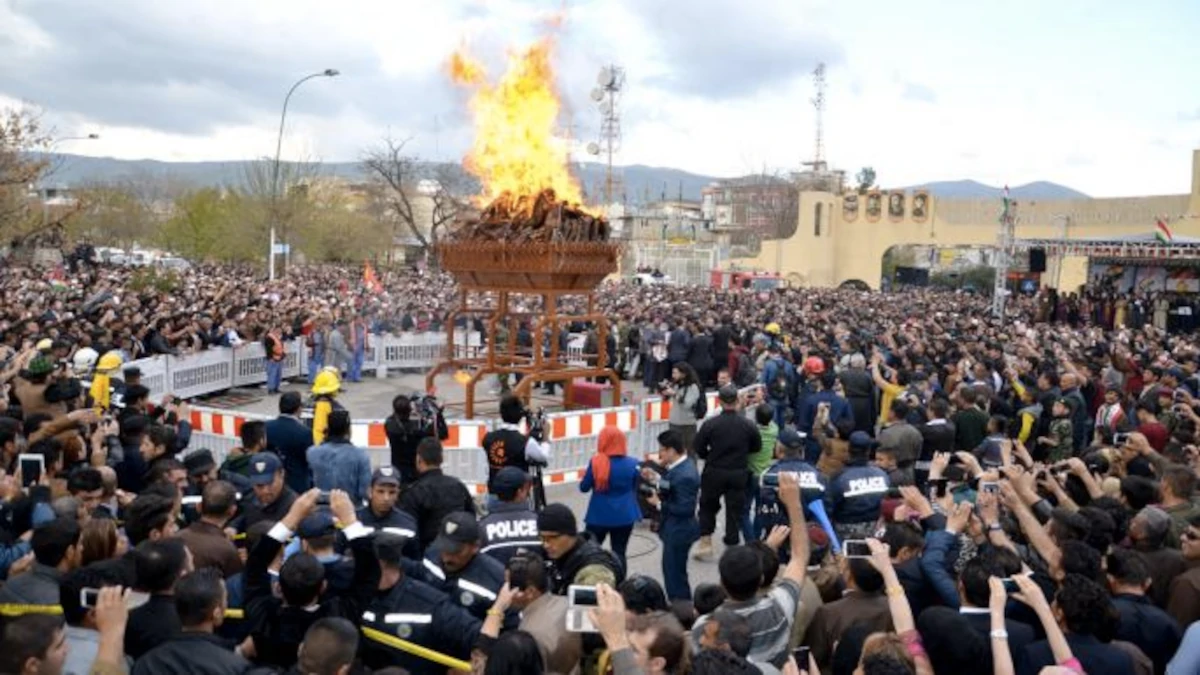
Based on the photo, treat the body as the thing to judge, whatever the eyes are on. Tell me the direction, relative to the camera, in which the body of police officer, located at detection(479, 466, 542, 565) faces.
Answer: away from the camera

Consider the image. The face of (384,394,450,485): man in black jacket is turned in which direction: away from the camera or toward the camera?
away from the camera

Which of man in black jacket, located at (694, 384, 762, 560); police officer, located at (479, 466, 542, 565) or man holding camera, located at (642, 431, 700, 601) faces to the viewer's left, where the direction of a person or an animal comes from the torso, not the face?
the man holding camera

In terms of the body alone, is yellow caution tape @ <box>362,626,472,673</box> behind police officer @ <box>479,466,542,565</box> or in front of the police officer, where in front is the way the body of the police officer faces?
behind

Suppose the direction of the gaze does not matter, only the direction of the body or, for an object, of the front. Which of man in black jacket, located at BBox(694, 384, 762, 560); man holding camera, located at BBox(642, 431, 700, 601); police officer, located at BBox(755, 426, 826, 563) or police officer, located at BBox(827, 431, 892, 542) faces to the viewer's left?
the man holding camera

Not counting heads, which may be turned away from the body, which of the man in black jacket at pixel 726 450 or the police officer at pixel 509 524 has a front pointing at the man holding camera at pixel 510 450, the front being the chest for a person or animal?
the police officer

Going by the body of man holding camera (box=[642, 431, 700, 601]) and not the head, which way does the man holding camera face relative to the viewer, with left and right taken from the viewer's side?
facing to the left of the viewer

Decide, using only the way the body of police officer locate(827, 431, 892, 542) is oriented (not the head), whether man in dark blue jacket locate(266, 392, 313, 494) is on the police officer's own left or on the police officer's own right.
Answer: on the police officer's own left

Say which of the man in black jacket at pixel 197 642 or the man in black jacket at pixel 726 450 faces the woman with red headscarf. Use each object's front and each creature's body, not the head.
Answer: the man in black jacket at pixel 197 642

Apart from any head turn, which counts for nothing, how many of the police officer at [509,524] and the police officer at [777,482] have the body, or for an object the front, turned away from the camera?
2

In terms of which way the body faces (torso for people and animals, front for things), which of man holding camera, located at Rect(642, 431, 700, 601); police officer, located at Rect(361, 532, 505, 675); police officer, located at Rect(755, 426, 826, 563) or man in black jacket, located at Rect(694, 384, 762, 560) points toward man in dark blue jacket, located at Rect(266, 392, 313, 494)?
the man holding camera

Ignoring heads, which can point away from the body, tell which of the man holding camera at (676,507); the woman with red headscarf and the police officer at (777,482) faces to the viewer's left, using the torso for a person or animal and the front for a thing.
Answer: the man holding camera

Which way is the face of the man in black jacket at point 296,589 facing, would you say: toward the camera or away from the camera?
away from the camera

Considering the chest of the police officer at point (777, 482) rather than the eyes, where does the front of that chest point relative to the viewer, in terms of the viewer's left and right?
facing away from the viewer

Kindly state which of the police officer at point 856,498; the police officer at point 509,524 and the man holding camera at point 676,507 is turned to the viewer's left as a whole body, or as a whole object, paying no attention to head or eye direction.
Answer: the man holding camera

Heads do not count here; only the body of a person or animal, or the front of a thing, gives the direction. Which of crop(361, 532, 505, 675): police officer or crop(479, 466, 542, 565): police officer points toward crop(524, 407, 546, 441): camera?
crop(479, 466, 542, 565): police officer

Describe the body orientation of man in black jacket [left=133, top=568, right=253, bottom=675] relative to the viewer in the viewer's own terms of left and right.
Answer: facing away from the viewer and to the right of the viewer
